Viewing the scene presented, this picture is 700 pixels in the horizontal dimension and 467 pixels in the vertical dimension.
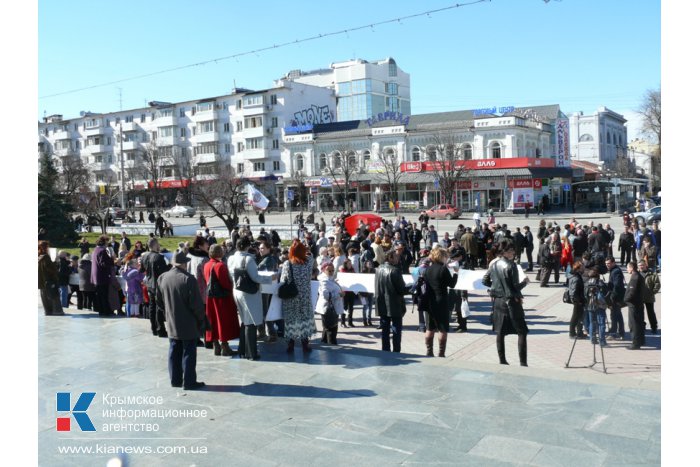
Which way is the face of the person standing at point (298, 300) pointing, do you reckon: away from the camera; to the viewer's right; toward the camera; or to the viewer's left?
away from the camera

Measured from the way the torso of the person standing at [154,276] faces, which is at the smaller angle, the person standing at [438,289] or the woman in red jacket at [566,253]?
the woman in red jacket

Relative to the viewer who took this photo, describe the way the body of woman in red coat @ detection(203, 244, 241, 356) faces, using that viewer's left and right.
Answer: facing away from the viewer and to the right of the viewer

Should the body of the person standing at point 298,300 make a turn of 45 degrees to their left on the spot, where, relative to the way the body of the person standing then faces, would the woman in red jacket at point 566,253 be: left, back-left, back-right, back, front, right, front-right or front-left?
right

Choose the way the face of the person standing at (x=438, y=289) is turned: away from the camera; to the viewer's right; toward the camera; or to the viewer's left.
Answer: away from the camera

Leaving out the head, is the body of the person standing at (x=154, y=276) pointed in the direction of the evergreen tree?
no

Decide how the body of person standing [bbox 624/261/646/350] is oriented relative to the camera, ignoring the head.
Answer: to the viewer's left

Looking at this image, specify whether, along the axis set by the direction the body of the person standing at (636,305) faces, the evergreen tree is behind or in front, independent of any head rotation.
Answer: in front

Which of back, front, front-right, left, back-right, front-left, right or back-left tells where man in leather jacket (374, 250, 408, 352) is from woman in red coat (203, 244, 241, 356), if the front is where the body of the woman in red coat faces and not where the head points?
front-right

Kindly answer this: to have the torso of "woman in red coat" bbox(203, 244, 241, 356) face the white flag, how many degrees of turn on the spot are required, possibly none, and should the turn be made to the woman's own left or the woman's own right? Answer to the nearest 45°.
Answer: approximately 45° to the woman's own left

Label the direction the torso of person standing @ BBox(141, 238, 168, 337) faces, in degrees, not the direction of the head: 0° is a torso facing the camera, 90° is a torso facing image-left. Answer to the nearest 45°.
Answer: approximately 225°

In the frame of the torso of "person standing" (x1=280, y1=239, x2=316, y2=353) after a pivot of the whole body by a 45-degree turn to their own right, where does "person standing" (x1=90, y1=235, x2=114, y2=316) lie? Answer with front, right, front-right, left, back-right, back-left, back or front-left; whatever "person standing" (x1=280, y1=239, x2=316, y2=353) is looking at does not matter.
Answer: left

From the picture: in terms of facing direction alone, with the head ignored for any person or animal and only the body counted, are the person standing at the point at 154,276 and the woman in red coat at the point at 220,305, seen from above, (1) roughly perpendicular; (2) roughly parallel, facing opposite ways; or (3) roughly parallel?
roughly parallel

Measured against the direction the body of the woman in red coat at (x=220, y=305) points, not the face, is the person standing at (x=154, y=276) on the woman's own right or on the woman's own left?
on the woman's own left

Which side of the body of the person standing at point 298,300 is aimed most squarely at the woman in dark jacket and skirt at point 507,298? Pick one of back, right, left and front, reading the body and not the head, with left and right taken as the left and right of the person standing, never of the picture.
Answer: right
